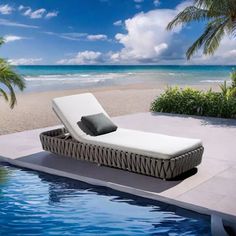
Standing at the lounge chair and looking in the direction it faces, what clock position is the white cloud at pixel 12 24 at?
The white cloud is roughly at 7 o'clock from the lounge chair.

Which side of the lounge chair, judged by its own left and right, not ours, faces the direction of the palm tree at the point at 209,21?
left

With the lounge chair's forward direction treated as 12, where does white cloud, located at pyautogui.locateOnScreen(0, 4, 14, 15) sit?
The white cloud is roughly at 7 o'clock from the lounge chair.

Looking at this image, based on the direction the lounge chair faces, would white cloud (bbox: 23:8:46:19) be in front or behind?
behind

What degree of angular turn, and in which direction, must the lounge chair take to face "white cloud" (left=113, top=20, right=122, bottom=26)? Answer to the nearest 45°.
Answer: approximately 135° to its left

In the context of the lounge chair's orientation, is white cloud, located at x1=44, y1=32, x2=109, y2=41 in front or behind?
behind

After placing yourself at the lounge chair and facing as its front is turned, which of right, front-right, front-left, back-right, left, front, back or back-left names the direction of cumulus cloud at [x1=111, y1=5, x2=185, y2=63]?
back-left

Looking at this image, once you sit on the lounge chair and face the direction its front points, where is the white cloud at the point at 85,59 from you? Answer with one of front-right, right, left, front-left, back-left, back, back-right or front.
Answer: back-left

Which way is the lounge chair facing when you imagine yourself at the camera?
facing the viewer and to the right of the viewer
